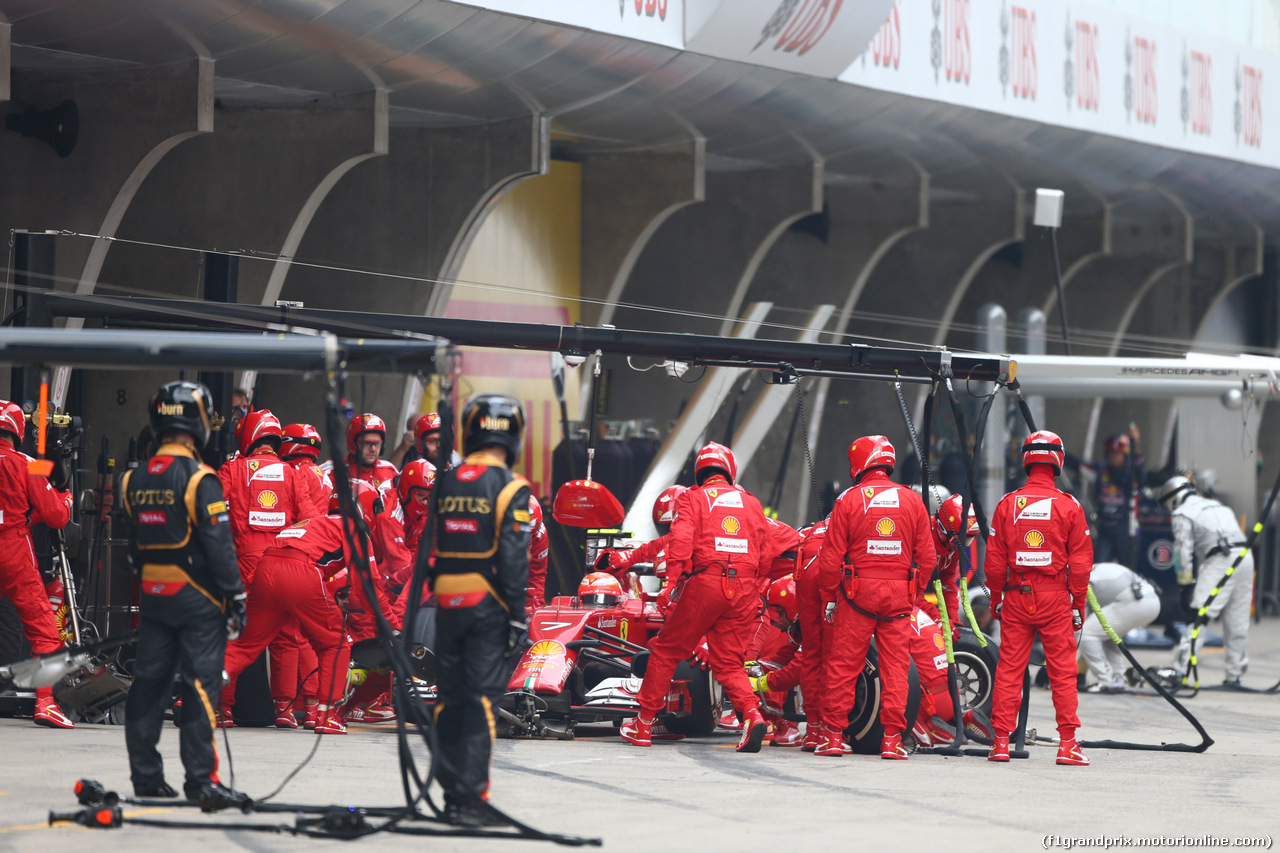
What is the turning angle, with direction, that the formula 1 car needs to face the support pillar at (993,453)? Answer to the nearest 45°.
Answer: approximately 180°

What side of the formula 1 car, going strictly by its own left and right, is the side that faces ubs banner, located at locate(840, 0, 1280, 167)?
back

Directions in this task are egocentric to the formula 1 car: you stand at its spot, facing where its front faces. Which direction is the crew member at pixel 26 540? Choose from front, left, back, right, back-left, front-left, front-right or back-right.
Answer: front-right

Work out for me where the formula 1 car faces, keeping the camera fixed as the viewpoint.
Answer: facing the viewer and to the left of the viewer

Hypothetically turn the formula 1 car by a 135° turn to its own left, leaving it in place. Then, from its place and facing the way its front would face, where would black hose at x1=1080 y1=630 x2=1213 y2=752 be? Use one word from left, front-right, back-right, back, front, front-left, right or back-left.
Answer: front

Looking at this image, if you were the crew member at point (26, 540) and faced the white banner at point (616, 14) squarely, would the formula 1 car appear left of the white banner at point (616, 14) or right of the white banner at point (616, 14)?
right
